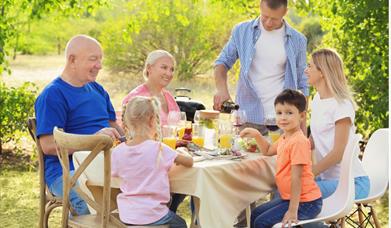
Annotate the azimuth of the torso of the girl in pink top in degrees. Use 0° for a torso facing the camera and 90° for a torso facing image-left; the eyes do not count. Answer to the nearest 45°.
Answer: approximately 225°

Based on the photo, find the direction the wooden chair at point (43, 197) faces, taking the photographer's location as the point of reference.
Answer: facing to the right of the viewer

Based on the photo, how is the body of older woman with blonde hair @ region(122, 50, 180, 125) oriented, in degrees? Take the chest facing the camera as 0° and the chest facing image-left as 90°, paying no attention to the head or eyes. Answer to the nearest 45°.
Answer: approximately 315°

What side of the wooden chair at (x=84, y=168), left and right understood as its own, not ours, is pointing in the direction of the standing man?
front

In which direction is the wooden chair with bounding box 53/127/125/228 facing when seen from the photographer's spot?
facing away from the viewer and to the right of the viewer

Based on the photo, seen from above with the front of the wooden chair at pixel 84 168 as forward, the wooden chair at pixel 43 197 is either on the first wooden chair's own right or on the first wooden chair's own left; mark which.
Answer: on the first wooden chair's own left

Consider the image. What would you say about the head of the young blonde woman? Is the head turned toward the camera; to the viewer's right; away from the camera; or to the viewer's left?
to the viewer's left

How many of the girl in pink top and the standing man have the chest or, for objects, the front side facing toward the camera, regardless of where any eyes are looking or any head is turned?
1

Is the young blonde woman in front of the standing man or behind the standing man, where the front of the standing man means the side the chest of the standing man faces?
in front

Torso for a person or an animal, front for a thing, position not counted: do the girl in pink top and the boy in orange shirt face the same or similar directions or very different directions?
very different directions

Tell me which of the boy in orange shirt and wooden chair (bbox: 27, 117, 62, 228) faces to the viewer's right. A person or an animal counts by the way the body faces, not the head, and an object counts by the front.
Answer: the wooden chair

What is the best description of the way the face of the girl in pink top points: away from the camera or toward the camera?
away from the camera

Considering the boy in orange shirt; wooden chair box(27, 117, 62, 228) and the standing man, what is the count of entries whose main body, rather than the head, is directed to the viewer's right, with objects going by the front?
1
